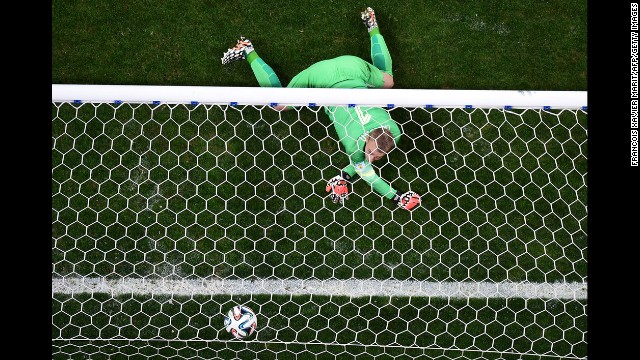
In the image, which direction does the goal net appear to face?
away from the camera
